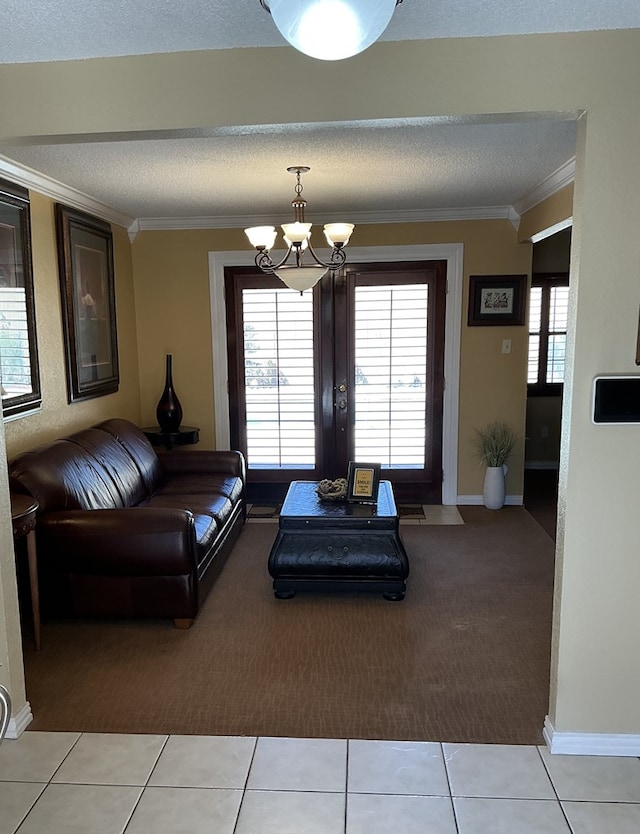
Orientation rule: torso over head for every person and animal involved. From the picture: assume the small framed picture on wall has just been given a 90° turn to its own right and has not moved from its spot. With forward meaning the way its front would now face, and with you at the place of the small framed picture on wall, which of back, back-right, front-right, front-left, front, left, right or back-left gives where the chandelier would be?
front-left

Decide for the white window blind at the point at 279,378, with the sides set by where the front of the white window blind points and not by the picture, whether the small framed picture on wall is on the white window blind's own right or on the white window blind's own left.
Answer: on the white window blind's own left

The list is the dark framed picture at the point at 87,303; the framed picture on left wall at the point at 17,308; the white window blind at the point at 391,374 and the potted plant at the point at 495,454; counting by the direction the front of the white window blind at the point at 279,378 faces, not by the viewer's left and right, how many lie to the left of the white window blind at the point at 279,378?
2

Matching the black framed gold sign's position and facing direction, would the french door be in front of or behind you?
behind

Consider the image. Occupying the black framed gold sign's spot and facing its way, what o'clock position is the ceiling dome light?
The ceiling dome light is roughly at 12 o'clock from the black framed gold sign.

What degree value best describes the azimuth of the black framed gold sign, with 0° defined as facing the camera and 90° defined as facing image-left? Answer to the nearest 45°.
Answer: approximately 0°

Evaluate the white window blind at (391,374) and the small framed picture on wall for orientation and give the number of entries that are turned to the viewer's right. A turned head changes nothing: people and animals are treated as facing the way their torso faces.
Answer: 0

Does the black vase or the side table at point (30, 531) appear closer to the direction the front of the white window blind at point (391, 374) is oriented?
the side table

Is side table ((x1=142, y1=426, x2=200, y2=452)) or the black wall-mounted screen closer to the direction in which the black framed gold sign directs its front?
the black wall-mounted screen
